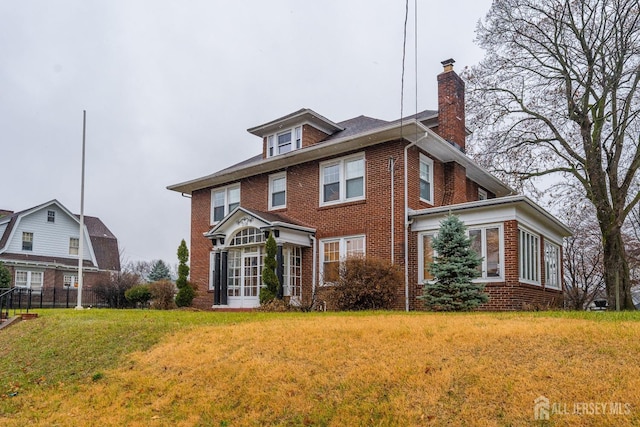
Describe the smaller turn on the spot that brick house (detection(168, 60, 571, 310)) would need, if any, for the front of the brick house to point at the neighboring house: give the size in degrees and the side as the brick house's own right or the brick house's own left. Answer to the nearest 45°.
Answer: approximately 90° to the brick house's own right

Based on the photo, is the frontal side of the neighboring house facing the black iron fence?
yes

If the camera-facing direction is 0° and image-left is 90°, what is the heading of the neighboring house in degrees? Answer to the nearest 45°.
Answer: approximately 0°

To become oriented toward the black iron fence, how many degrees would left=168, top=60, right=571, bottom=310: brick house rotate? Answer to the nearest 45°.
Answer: approximately 90° to its right

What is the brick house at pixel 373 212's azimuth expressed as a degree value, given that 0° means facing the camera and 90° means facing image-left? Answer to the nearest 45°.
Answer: approximately 45°
